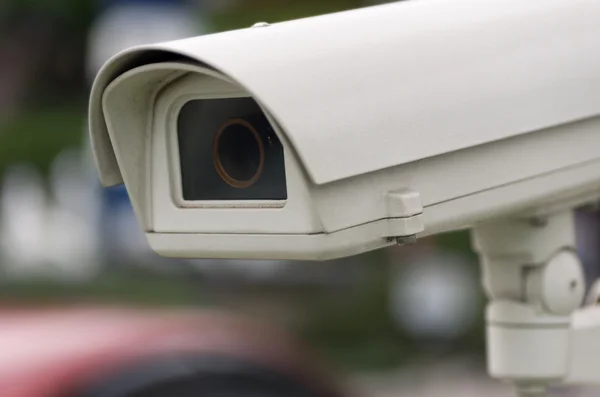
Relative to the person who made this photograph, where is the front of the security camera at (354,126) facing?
facing the viewer and to the left of the viewer

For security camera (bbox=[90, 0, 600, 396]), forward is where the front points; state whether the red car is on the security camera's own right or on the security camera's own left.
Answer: on the security camera's own right

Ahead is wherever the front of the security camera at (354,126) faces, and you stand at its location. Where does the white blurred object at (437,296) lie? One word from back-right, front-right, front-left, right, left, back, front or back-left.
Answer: back-right

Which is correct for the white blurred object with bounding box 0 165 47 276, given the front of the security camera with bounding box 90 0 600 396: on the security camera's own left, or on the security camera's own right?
on the security camera's own right
